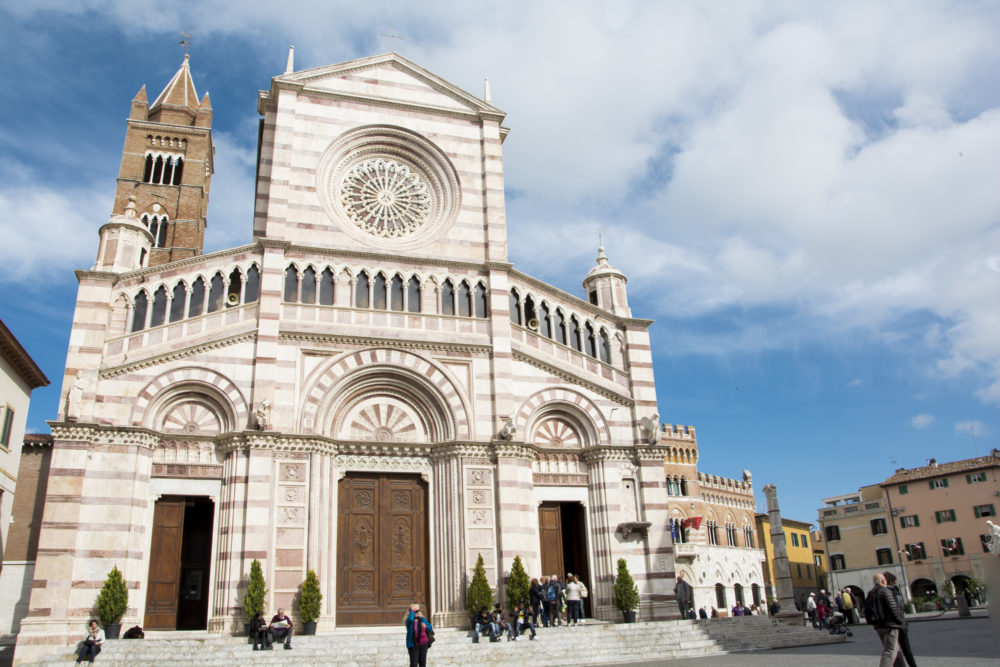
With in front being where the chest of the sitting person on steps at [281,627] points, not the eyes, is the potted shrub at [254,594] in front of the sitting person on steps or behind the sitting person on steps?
behind

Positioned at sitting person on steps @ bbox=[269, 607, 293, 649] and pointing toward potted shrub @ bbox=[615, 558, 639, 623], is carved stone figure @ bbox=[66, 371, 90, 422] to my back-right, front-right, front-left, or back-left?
back-left

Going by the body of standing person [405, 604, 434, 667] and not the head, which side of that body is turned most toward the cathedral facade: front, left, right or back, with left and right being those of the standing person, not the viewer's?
back

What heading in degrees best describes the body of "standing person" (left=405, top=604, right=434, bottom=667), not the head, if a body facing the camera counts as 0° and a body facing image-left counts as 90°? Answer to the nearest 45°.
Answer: approximately 0°

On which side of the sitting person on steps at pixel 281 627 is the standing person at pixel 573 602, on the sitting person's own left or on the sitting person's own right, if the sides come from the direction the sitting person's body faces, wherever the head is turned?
on the sitting person's own left

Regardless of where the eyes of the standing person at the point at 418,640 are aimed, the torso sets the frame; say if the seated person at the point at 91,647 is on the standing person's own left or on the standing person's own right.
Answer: on the standing person's own right
